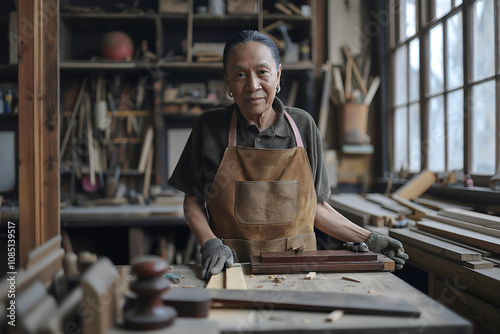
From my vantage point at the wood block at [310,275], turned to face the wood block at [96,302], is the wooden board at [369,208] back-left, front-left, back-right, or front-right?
back-right

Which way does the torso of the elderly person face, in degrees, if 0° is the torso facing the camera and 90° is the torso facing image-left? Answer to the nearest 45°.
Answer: approximately 0°

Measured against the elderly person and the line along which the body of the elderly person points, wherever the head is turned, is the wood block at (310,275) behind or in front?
in front

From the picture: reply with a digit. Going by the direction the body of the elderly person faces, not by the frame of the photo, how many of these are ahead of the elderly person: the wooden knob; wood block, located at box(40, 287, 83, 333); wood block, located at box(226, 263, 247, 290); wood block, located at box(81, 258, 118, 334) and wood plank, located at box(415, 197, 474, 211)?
4

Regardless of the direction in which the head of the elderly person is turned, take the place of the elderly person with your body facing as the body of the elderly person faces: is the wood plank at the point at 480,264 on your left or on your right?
on your left

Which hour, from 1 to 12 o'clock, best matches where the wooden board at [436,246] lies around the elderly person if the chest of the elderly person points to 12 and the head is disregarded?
The wooden board is roughly at 9 o'clock from the elderly person.

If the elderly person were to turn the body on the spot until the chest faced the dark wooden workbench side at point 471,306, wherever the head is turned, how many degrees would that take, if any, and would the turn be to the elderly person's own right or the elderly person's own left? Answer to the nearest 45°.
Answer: approximately 90° to the elderly person's own left

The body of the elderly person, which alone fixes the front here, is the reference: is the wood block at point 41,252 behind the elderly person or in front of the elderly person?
in front

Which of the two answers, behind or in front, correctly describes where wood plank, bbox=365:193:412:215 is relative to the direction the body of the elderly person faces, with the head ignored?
behind

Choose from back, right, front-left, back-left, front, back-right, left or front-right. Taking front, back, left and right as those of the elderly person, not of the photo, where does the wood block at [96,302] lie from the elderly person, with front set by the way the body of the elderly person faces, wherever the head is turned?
front

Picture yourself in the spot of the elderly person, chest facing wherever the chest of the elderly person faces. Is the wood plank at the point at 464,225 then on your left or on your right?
on your left

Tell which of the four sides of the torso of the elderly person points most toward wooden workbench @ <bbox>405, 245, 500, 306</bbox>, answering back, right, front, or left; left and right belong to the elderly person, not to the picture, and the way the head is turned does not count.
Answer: left

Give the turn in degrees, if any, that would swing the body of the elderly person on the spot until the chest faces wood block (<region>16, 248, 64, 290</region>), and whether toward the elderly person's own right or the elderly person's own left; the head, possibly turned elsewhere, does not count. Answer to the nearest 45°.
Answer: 0° — they already face it

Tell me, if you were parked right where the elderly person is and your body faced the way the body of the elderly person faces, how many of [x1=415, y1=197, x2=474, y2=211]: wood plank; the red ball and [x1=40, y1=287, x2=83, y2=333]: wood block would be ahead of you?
1
